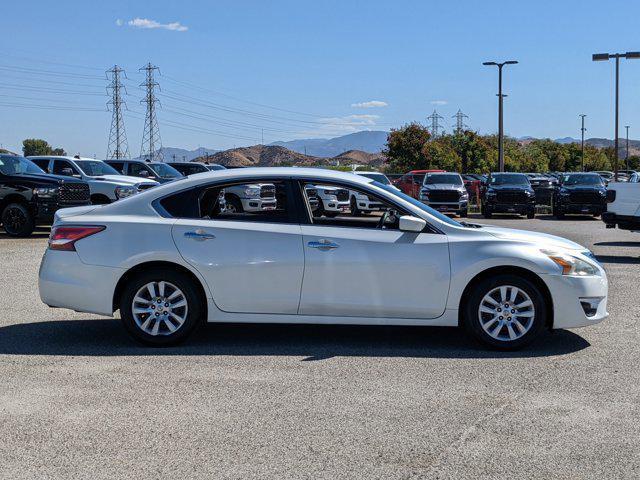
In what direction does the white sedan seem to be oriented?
to the viewer's right

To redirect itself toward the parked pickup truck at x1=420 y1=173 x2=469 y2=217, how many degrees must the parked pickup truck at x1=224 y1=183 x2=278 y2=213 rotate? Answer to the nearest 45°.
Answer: approximately 45° to its left

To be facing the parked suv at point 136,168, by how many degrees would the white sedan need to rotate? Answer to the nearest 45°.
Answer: approximately 90° to its left
